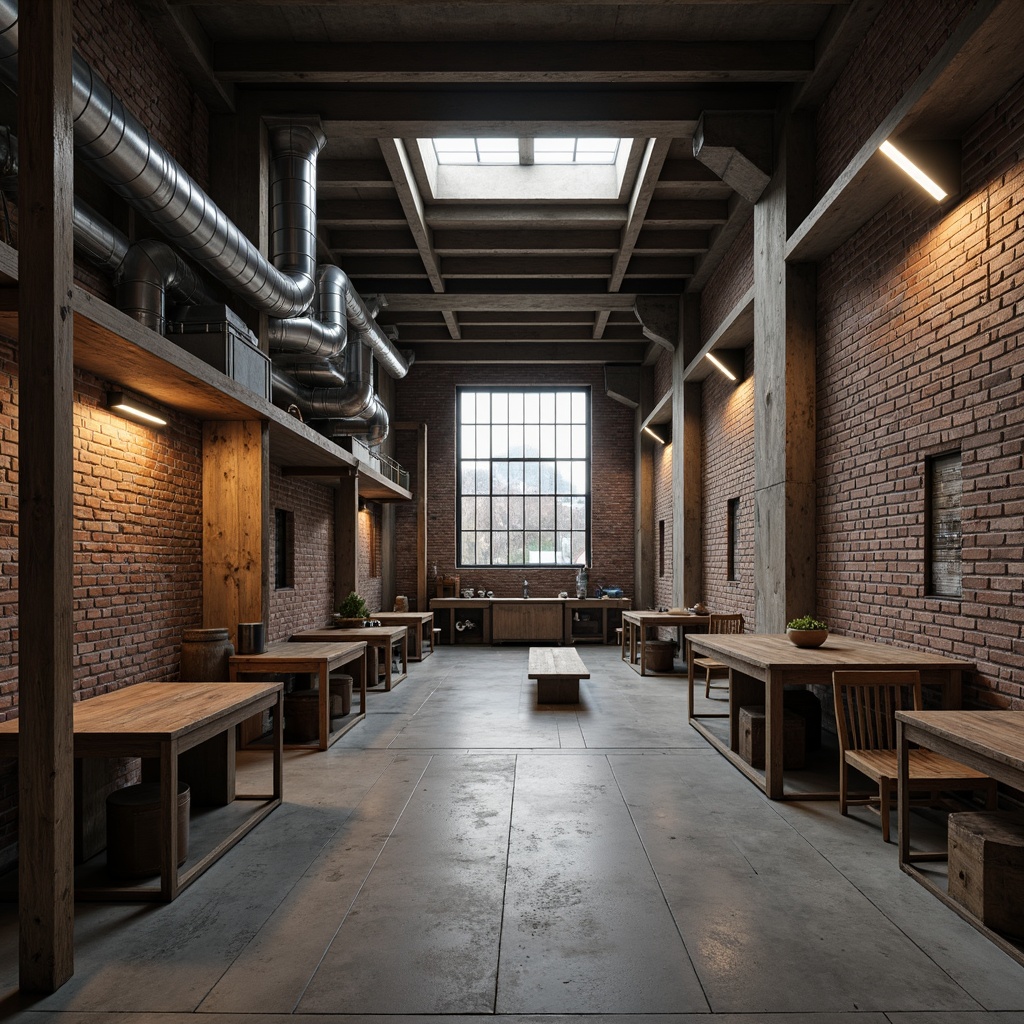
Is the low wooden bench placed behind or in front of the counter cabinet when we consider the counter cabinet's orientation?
in front

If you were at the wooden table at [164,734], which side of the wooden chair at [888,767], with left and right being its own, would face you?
right

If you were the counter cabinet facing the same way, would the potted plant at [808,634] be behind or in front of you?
in front

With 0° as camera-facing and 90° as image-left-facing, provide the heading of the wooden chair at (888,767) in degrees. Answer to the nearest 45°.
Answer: approximately 315°

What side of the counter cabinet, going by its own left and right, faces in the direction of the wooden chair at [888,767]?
front

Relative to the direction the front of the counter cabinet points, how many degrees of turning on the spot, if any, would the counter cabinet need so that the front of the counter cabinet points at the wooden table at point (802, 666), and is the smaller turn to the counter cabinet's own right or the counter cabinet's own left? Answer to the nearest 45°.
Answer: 0° — it already faces it

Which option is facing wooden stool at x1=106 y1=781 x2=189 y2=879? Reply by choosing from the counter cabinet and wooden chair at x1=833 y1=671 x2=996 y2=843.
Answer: the counter cabinet

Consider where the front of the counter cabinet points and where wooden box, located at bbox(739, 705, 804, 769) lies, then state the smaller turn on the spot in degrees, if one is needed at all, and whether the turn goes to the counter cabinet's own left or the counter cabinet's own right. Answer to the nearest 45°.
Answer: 0° — it already faces it

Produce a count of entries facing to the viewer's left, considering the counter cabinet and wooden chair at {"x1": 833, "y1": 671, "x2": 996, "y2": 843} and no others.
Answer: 0

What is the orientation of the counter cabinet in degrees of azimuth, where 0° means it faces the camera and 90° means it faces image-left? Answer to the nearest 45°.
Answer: approximately 0°
